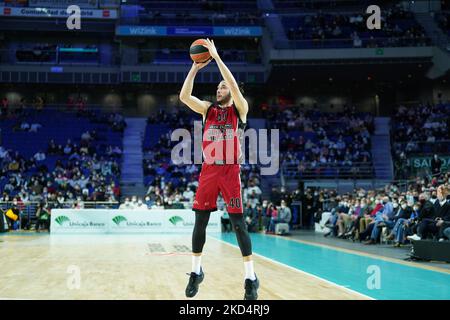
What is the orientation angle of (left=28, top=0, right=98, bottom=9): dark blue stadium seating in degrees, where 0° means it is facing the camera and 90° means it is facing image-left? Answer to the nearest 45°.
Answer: approximately 0°

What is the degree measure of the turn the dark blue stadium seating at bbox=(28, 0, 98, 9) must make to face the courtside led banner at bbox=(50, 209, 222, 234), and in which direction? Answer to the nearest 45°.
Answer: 0° — it already faces it

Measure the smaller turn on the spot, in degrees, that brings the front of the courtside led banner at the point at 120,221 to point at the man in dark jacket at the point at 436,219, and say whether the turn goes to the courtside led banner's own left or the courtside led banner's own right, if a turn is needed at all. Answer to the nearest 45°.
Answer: approximately 45° to the courtside led banner's own left

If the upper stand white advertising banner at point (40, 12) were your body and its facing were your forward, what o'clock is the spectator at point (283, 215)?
The spectator is roughly at 11 o'clock from the upper stand white advertising banner.

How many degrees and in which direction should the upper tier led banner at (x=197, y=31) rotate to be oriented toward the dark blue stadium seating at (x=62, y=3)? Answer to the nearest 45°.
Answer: approximately 90° to its right

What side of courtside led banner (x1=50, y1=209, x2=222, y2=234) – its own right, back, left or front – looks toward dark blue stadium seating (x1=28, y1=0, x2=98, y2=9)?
back

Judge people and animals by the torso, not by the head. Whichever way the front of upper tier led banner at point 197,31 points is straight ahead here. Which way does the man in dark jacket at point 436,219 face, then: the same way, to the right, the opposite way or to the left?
to the right

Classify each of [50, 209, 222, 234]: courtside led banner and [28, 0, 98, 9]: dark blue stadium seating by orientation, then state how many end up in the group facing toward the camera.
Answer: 2
